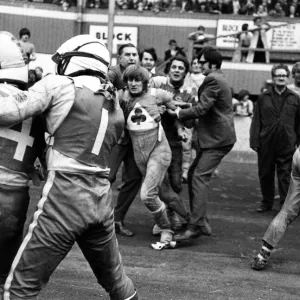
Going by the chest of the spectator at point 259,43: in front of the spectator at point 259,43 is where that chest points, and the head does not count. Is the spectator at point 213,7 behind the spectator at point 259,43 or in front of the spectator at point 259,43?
behind

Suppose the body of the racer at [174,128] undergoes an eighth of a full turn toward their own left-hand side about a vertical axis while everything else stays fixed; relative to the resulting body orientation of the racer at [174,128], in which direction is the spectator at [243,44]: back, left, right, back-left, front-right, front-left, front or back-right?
back-left

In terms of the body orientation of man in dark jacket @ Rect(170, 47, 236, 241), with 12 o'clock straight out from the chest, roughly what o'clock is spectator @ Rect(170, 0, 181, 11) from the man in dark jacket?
The spectator is roughly at 3 o'clock from the man in dark jacket.

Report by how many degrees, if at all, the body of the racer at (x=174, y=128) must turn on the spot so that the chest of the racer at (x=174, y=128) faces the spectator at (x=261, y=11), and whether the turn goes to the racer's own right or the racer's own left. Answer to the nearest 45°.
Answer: approximately 180°

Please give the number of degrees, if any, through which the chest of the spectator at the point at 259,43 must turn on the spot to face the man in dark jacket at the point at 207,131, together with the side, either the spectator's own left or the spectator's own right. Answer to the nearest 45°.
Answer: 0° — they already face them

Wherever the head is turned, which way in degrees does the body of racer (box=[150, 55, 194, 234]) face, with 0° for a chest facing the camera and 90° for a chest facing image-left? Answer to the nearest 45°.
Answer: approximately 0°

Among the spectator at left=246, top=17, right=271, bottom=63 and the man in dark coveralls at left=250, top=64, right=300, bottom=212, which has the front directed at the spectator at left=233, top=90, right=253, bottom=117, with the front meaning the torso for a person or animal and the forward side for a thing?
the spectator at left=246, top=17, right=271, bottom=63

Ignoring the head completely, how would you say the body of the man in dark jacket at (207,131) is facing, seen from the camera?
to the viewer's left

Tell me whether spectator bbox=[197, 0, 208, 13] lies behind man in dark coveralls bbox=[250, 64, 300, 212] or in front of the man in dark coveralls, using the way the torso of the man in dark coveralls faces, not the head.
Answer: behind

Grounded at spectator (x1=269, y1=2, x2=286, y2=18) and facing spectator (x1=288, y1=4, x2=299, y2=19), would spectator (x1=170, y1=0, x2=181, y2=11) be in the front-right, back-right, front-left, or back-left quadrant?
back-left

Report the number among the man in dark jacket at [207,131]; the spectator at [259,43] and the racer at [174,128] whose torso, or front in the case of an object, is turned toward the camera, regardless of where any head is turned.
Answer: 2

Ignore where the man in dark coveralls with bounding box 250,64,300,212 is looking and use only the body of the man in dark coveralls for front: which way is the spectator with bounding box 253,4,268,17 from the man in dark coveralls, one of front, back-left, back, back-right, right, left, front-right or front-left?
back
